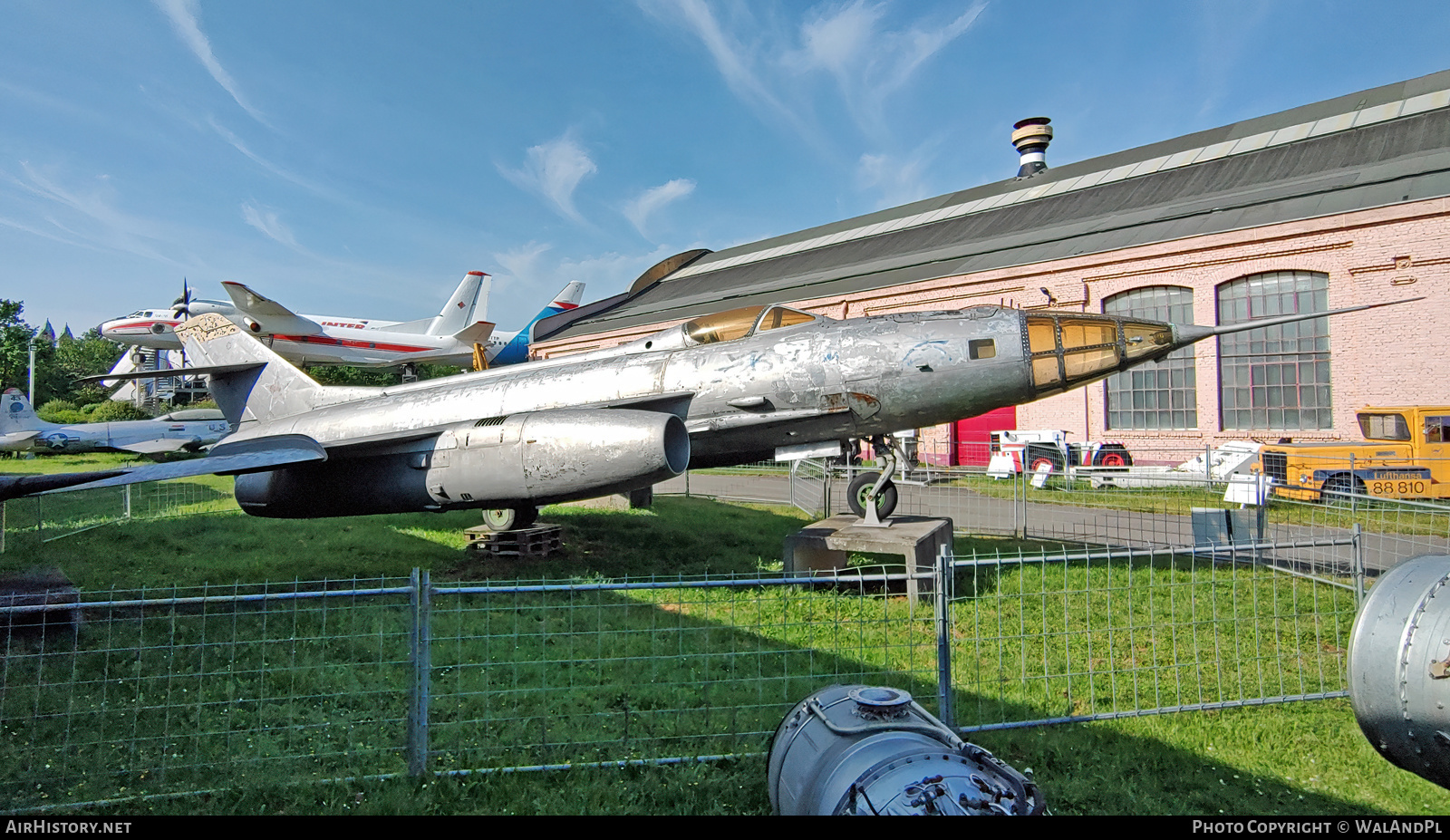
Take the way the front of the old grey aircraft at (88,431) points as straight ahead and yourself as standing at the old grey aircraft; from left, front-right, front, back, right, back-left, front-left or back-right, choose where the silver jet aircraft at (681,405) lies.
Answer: right

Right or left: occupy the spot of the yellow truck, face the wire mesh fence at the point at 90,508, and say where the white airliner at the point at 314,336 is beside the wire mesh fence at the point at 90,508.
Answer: right

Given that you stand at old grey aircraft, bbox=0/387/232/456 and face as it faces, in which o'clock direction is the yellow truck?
The yellow truck is roughly at 2 o'clock from the old grey aircraft.

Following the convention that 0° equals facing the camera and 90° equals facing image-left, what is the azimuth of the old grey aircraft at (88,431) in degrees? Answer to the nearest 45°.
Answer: approximately 270°

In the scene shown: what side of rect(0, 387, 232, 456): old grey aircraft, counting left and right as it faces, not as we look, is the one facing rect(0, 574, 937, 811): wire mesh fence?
right

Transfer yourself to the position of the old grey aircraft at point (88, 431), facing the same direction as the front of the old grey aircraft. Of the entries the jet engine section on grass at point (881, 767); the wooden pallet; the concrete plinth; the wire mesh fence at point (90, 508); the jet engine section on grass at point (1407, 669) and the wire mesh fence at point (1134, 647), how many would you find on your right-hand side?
6

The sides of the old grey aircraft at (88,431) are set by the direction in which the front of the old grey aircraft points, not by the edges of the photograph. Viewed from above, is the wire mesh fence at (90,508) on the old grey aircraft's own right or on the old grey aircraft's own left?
on the old grey aircraft's own right

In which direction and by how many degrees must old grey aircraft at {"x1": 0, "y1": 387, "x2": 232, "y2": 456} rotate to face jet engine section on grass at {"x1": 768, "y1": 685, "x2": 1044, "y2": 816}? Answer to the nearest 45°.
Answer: approximately 90° to its right
